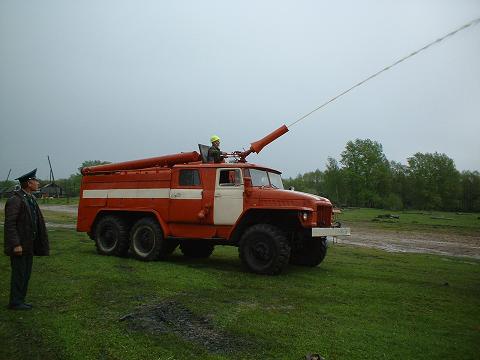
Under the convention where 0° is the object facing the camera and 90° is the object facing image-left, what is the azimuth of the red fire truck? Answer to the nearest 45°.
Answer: approximately 315°

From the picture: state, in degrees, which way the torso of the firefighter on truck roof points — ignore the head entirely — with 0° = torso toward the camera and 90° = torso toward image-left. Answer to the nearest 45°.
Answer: approximately 270°

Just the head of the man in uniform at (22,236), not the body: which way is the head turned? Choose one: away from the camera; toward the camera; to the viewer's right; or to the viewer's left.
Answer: to the viewer's right

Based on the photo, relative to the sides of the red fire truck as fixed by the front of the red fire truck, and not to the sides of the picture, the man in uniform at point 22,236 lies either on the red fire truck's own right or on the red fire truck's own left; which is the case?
on the red fire truck's own right

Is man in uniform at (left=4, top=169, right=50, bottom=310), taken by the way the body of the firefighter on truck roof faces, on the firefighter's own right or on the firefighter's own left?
on the firefighter's own right
